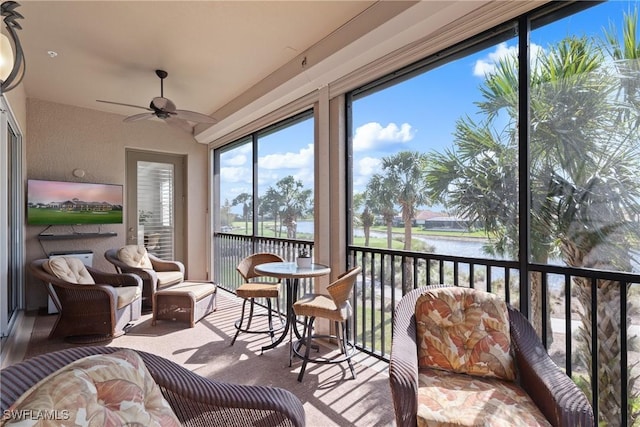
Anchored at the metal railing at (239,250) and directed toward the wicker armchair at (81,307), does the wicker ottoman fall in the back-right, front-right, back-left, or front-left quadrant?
front-left

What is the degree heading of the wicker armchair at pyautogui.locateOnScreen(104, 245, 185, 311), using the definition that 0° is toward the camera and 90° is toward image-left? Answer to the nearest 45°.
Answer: approximately 315°

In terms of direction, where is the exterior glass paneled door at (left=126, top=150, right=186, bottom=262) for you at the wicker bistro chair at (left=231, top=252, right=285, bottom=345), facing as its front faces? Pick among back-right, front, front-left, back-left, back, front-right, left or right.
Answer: back

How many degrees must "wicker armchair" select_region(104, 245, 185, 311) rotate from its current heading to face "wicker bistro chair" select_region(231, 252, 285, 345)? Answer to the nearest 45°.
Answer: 0° — it already faces it

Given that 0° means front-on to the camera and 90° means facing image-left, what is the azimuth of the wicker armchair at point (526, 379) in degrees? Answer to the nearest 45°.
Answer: approximately 0°

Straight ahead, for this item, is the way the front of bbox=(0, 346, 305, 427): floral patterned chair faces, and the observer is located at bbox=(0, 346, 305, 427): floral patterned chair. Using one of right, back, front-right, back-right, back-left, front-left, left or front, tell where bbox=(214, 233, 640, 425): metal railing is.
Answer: front-left

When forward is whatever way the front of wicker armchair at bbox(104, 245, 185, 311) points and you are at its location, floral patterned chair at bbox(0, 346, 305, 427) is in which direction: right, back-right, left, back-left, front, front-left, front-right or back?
front-right

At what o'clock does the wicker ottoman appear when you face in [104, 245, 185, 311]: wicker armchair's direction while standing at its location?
The wicker ottoman is roughly at 1 o'clock from the wicker armchair.

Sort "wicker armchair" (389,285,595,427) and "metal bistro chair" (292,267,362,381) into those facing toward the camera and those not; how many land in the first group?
1

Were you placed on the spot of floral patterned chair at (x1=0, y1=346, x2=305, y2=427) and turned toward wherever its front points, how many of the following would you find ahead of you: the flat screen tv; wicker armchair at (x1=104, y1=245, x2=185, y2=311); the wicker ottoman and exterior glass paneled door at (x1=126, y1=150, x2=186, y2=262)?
0

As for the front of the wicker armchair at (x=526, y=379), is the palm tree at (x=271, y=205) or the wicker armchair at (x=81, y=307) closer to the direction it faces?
the wicker armchair

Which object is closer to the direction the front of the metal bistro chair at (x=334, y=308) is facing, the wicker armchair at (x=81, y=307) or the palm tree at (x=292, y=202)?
the wicker armchair

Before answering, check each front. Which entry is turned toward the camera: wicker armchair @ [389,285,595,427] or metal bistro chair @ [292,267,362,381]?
the wicker armchair

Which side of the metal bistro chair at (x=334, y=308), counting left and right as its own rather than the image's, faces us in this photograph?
left

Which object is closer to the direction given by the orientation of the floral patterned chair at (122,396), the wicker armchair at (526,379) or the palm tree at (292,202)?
the wicker armchair

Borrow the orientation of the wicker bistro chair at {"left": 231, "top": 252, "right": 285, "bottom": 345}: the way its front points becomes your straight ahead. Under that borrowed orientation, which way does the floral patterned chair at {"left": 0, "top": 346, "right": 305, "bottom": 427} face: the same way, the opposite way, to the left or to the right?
the same way
